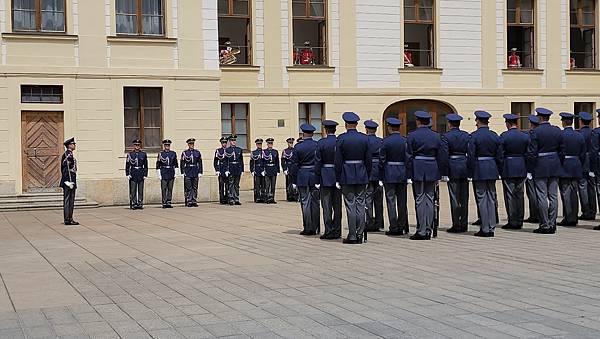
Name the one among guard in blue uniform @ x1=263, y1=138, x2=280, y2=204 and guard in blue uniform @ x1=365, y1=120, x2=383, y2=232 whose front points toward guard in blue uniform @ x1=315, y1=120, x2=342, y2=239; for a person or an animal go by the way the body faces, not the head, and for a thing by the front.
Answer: guard in blue uniform @ x1=263, y1=138, x2=280, y2=204

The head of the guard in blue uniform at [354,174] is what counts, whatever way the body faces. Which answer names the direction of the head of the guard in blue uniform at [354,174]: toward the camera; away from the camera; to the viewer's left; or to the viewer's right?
away from the camera

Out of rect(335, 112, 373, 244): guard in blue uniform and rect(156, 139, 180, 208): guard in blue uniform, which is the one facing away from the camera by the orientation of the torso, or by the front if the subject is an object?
rect(335, 112, 373, 244): guard in blue uniform

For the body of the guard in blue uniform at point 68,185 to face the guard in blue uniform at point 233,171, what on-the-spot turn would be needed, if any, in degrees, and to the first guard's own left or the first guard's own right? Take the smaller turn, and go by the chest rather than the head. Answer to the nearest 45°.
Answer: approximately 45° to the first guard's own left

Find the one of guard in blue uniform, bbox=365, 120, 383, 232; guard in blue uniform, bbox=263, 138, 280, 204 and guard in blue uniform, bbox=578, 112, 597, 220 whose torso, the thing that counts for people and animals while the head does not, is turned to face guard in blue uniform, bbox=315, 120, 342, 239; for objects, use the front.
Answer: guard in blue uniform, bbox=263, 138, 280, 204

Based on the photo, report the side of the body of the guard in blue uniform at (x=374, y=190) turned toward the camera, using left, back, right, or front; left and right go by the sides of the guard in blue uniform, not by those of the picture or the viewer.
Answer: back
